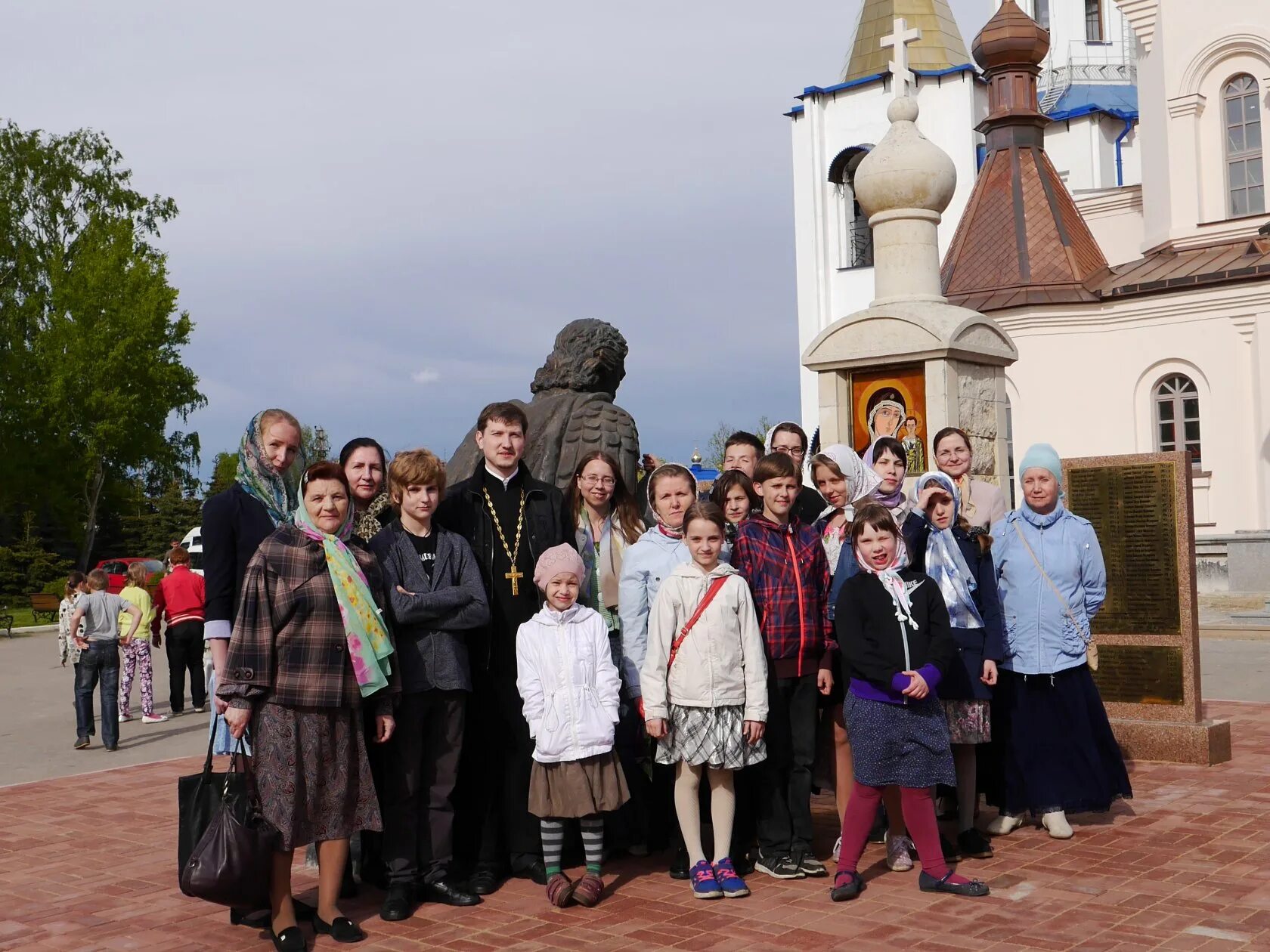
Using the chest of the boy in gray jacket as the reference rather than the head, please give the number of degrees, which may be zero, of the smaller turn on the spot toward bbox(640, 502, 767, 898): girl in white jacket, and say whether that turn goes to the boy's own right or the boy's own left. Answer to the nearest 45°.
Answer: approximately 90° to the boy's own left

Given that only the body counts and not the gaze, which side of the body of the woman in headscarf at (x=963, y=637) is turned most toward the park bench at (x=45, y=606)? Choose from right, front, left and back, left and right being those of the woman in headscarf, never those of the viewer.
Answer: right

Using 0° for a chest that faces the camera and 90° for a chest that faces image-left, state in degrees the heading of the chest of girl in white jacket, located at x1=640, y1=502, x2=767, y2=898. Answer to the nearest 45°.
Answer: approximately 0°

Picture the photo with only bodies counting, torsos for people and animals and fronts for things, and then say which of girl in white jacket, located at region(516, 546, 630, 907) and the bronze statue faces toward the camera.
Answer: the girl in white jacket

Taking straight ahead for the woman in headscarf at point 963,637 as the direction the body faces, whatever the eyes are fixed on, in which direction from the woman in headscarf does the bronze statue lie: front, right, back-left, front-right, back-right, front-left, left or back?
back-right

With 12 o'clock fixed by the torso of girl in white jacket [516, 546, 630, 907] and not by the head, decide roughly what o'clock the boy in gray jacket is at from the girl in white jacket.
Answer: The boy in gray jacket is roughly at 3 o'clock from the girl in white jacket.

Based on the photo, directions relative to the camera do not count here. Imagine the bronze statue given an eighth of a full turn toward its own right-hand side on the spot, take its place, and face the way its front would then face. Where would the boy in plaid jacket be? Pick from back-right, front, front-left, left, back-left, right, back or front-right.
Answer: front-right

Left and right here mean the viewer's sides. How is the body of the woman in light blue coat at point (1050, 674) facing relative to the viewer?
facing the viewer

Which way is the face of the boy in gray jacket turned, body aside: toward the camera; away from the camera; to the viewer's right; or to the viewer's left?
toward the camera

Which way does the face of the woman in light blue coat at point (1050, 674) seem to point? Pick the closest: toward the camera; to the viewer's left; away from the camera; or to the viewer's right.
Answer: toward the camera

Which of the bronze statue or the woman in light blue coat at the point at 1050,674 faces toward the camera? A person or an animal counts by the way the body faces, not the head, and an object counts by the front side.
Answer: the woman in light blue coat

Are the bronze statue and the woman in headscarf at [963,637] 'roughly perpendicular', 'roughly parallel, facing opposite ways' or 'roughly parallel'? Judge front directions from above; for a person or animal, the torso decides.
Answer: roughly parallel, facing opposite ways

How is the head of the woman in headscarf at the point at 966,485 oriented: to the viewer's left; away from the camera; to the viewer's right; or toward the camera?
toward the camera

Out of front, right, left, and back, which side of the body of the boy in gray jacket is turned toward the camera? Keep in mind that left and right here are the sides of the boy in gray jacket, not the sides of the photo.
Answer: front

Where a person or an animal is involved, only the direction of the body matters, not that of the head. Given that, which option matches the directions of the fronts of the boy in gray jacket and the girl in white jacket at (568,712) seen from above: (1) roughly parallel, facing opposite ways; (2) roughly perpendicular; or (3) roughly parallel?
roughly parallel

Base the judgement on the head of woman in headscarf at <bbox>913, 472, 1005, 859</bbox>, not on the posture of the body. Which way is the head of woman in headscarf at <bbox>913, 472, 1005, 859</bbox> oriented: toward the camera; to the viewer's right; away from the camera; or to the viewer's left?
toward the camera

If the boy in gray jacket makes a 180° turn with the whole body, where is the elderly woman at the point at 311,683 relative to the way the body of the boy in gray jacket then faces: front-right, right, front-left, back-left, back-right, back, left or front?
back-left

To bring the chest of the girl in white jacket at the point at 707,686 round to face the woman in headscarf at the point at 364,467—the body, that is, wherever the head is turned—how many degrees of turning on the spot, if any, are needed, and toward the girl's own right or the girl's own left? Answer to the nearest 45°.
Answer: approximately 90° to the girl's own right

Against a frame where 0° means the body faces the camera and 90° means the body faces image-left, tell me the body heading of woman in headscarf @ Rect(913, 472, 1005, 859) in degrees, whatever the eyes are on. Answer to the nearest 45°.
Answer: approximately 45°
